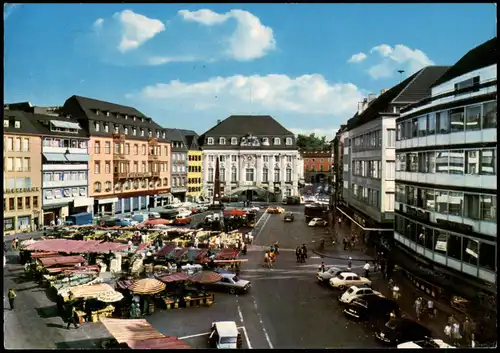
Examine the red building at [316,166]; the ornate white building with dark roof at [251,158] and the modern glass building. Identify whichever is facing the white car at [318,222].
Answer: the red building at [316,166]

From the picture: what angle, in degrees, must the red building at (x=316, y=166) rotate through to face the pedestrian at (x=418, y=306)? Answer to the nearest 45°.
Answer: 0° — it already faces them

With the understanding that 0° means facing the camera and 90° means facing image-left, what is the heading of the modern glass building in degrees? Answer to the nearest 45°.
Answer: approximately 45°

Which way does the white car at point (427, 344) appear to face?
to the viewer's left

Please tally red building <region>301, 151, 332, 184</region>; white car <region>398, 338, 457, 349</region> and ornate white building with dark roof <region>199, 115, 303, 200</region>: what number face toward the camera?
2

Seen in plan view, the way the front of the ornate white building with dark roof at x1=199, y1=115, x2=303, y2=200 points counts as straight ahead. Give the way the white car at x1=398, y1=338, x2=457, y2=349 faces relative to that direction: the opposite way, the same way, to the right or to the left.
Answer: to the right
